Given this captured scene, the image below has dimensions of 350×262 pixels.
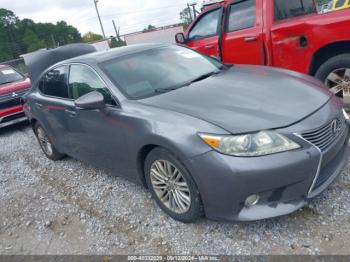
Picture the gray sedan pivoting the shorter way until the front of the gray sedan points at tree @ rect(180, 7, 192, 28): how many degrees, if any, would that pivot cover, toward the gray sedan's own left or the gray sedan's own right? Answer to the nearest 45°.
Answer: approximately 135° to the gray sedan's own left

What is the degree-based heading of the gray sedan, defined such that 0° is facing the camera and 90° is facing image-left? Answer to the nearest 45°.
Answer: approximately 315°

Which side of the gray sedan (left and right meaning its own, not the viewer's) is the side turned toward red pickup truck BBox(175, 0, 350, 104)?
left

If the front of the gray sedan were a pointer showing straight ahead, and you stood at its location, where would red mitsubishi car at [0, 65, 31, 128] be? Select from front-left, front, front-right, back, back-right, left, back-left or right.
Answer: back
